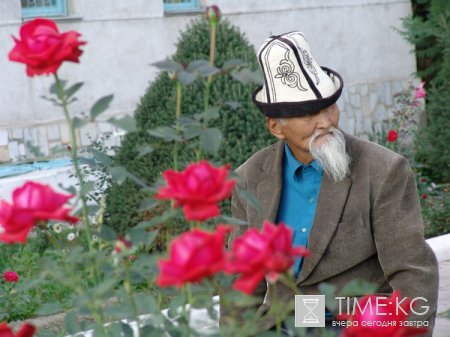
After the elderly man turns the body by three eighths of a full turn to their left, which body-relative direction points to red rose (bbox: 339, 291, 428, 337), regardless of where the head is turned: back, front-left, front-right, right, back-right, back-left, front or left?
right

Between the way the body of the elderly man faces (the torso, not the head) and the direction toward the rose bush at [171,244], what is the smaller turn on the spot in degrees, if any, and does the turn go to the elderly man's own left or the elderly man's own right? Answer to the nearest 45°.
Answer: approximately 45° to the elderly man's own left

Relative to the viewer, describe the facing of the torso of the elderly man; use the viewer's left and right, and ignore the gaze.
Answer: facing the viewer and to the left of the viewer

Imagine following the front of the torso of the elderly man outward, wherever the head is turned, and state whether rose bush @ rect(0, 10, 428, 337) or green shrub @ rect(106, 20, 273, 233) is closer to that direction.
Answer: the rose bush

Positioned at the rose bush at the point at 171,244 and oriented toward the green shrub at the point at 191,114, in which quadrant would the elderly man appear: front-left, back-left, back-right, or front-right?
front-right

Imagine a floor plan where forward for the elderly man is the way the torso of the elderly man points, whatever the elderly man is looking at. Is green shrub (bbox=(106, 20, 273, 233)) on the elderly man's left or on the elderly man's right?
on the elderly man's right

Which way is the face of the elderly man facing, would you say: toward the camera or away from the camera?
toward the camera
